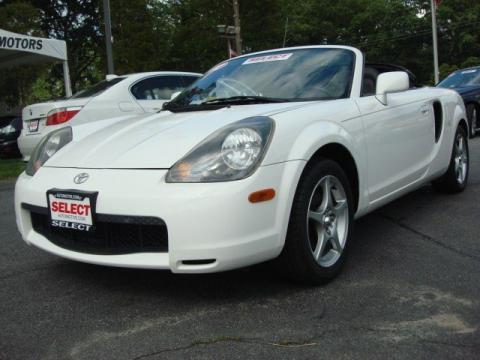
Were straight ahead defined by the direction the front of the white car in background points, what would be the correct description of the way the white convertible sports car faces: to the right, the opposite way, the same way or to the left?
the opposite way

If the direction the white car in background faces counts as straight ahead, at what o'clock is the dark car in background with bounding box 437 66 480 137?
The dark car in background is roughly at 1 o'clock from the white car in background.

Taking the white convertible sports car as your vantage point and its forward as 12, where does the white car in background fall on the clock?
The white car in background is roughly at 4 o'clock from the white convertible sports car.

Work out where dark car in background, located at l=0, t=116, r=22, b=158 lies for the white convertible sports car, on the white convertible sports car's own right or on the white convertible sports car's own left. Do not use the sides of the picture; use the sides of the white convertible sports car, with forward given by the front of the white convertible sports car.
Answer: on the white convertible sports car's own right

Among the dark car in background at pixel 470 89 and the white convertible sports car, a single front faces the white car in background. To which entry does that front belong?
the dark car in background

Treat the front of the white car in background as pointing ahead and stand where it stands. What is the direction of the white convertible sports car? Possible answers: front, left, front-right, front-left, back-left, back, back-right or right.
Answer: back-right

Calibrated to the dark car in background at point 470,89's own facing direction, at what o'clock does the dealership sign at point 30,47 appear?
The dealership sign is roughly at 1 o'clock from the dark car in background.

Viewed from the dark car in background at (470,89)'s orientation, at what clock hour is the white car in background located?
The white car in background is roughly at 12 o'clock from the dark car in background.

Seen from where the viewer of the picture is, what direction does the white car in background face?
facing away from the viewer and to the right of the viewer

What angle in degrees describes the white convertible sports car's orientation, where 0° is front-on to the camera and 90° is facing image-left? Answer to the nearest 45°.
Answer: approximately 45°

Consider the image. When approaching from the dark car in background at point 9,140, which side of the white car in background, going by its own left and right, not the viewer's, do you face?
left

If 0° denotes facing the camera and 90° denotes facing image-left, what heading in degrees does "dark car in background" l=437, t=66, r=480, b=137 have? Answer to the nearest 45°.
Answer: approximately 45°
